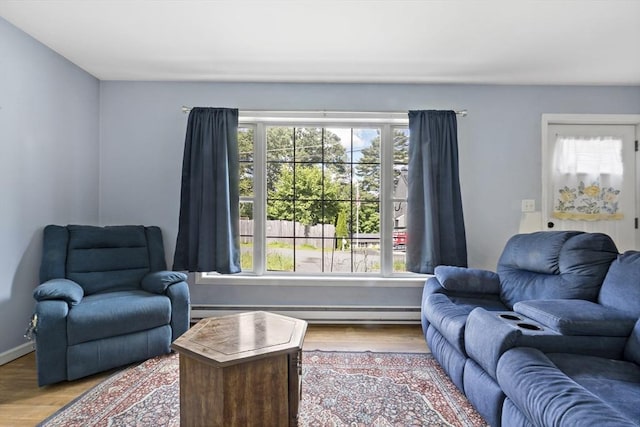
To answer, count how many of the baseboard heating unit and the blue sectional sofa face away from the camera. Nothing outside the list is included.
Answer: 0

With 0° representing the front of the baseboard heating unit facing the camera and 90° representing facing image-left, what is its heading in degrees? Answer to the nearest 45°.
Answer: approximately 0°

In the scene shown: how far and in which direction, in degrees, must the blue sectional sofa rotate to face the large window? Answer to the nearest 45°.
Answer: approximately 45° to its right

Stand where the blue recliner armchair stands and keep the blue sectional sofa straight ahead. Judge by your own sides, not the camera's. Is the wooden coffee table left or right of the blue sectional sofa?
right

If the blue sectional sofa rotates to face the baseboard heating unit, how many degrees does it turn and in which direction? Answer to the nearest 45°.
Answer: approximately 45° to its right

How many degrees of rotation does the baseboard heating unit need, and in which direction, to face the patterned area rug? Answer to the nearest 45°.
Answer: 0° — it already faces it

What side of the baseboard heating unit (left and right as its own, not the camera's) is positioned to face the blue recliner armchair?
right

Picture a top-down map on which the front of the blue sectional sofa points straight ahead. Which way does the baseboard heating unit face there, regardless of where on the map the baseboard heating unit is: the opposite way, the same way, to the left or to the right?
to the left

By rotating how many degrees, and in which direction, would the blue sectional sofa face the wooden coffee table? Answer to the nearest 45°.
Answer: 0° — it already faces it

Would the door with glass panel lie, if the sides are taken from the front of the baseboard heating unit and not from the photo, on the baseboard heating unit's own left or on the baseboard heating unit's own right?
on the baseboard heating unit's own left
